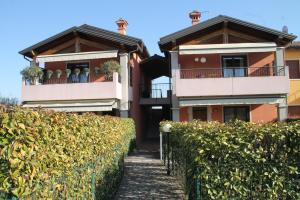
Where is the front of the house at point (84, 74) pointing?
toward the camera

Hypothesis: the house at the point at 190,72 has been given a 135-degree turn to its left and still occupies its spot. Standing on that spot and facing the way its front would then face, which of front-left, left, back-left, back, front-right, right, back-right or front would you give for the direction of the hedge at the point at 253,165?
back-right

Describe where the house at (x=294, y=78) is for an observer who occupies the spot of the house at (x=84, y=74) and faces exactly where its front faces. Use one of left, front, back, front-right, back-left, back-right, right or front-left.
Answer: left

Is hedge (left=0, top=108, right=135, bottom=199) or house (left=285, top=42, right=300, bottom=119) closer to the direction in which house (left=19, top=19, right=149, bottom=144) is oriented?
the hedge

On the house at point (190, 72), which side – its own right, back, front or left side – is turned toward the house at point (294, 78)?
left

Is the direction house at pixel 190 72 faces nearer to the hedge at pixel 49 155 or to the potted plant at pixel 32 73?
the hedge

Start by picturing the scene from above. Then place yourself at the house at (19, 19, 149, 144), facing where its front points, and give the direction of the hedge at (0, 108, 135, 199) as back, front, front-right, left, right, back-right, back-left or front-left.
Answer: front

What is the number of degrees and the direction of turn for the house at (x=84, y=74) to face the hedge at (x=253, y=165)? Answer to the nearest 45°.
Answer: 0° — it already faces it

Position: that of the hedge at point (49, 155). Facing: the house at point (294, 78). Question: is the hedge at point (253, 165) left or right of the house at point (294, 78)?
right

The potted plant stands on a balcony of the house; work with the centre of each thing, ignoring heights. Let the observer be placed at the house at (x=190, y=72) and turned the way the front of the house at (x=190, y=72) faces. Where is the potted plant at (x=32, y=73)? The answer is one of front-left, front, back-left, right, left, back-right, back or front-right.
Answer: right
